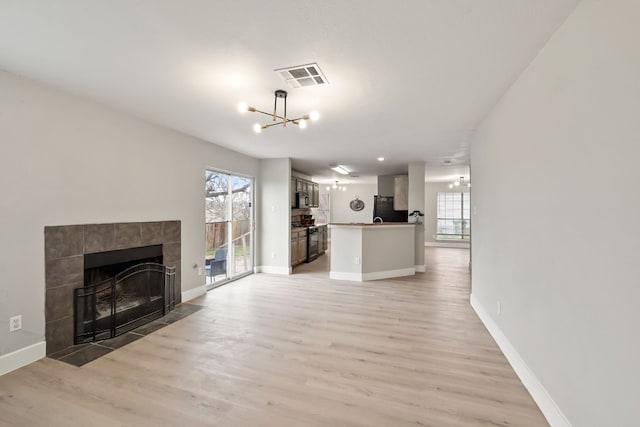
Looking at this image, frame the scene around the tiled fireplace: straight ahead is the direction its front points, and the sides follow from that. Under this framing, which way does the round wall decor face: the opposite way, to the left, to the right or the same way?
to the right

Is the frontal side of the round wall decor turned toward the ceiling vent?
yes

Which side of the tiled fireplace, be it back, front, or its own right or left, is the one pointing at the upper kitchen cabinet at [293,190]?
left

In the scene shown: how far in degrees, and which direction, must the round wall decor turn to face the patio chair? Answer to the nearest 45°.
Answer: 0° — it already faces it

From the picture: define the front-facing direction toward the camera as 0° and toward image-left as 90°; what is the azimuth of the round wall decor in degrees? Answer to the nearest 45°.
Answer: approximately 0°

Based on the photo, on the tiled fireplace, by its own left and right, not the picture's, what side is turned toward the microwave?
left

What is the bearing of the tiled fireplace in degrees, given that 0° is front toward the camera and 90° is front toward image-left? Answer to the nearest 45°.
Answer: approximately 315°

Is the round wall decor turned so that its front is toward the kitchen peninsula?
yes

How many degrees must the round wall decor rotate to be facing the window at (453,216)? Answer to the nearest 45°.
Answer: approximately 90° to its left

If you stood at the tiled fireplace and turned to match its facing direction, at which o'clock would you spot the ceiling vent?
The ceiling vent is roughly at 12 o'clock from the tiled fireplace.
